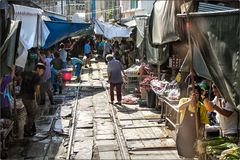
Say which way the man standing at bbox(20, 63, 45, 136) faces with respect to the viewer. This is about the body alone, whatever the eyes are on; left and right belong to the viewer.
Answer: facing to the right of the viewer

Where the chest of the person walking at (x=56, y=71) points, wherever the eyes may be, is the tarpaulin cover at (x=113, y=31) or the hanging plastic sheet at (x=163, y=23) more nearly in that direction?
the tarpaulin cover

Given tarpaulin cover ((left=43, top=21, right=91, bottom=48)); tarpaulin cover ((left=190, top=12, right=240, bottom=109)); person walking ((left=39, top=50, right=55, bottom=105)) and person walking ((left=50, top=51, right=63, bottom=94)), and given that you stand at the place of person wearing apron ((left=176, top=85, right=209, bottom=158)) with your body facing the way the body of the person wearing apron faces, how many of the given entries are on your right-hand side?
3

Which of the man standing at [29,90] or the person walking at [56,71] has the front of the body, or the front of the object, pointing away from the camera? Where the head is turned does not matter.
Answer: the person walking

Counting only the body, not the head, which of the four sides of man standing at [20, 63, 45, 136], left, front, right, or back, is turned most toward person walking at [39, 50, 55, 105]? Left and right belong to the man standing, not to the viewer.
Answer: left

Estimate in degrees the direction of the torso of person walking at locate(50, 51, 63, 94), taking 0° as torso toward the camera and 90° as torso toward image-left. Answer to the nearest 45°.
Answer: approximately 180°

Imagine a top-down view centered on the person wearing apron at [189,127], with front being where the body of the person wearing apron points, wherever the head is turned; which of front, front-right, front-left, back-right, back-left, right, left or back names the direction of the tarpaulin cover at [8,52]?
front-right

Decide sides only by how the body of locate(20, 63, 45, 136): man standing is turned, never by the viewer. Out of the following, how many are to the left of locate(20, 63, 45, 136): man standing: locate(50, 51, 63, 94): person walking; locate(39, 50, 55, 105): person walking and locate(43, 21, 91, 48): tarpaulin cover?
3

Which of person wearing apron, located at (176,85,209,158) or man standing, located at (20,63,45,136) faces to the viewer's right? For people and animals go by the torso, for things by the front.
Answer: the man standing

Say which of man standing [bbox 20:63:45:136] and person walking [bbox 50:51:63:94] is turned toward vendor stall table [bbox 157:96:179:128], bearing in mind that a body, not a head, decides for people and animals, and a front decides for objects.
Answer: the man standing

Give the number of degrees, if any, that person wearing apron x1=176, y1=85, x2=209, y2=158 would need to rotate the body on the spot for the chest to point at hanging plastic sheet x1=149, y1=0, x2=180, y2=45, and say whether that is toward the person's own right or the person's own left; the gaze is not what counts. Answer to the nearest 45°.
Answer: approximately 135° to the person's own right

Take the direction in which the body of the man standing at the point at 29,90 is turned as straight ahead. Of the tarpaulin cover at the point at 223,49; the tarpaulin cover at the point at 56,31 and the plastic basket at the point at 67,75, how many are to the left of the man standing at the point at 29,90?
2
